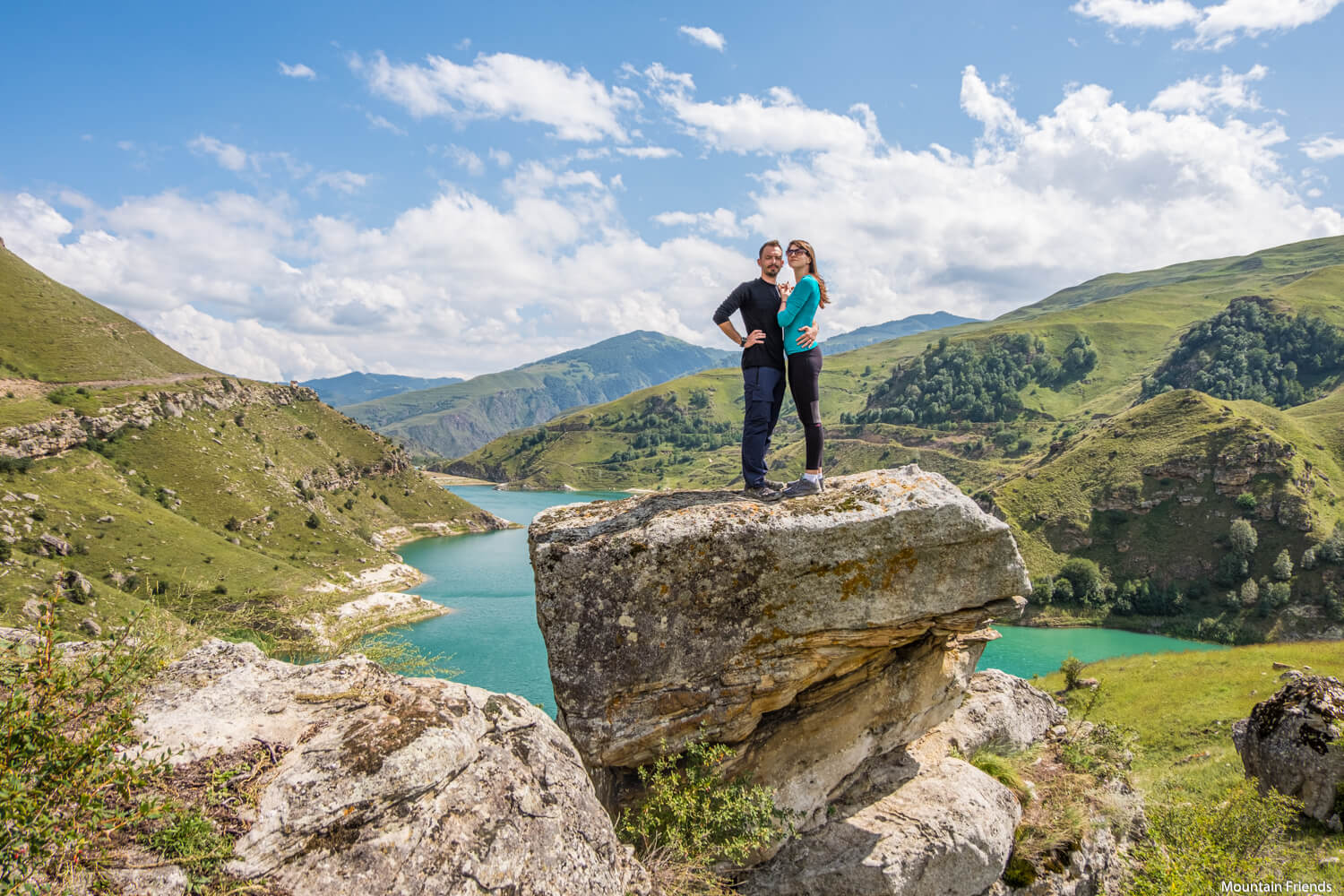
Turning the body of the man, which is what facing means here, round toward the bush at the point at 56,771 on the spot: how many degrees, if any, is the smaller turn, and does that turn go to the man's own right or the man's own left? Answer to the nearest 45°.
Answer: approximately 90° to the man's own right

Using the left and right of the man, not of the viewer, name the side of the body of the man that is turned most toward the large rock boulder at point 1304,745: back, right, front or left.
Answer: left

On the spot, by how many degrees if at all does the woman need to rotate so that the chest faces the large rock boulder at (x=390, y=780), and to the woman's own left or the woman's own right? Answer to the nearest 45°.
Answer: approximately 45° to the woman's own left

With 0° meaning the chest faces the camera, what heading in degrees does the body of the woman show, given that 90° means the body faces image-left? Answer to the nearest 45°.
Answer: approximately 90°
